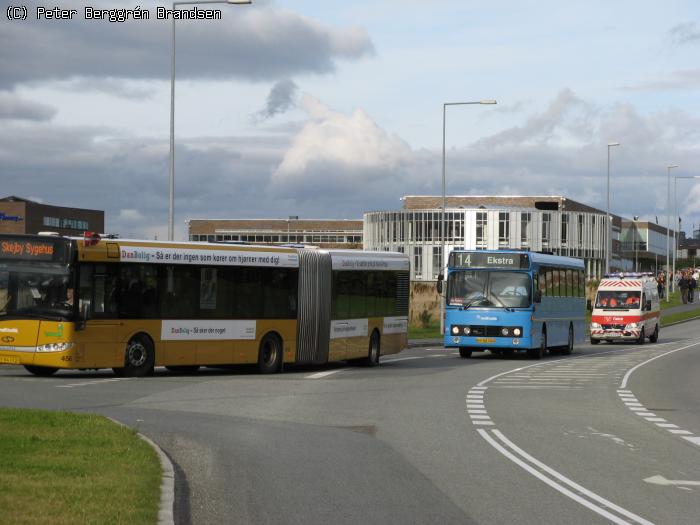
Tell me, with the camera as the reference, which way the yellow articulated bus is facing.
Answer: facing the viewer and to the left of the viewer

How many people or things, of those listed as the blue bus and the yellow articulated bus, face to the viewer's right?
0

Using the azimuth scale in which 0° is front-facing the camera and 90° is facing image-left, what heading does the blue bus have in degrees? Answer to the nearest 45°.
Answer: approximately 0°

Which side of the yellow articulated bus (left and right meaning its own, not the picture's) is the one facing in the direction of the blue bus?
back

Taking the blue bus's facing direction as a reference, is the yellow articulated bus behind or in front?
in front
